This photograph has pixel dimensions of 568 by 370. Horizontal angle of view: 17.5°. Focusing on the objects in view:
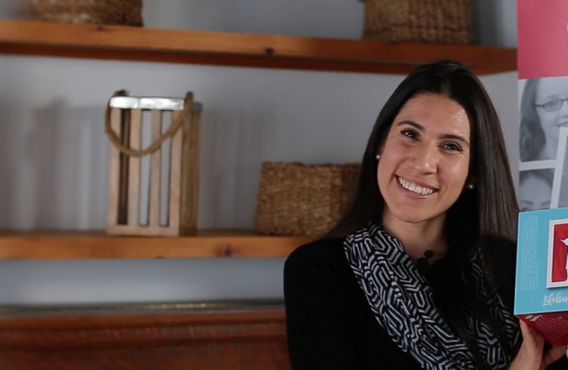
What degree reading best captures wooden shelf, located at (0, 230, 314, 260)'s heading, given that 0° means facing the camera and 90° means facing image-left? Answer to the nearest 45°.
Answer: approximately 0°
